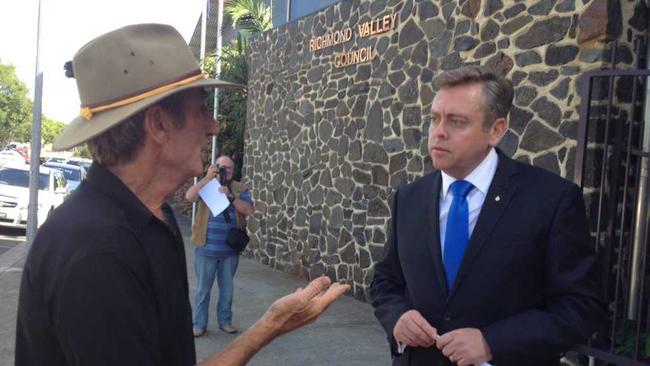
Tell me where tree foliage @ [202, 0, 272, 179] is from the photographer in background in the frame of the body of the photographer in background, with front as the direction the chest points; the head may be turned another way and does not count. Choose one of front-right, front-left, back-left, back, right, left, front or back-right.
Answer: back

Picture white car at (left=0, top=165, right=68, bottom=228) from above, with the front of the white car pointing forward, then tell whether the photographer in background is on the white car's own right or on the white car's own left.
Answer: on the white car's own left

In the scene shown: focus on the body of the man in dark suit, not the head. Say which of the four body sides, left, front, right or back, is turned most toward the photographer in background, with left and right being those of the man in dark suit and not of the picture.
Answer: right

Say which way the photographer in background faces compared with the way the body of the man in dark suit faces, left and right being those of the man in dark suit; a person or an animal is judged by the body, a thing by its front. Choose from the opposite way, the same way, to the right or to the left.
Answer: to the left

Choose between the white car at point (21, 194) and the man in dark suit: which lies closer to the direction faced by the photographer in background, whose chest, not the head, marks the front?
the man in dark suit

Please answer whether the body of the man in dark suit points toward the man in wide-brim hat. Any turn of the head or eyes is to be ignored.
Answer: yes

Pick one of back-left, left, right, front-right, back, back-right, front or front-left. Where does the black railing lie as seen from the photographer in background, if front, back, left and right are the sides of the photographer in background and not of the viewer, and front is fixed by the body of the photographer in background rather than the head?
front-left

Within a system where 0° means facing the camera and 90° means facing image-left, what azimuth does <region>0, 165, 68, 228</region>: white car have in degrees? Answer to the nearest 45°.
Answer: approximately 45°

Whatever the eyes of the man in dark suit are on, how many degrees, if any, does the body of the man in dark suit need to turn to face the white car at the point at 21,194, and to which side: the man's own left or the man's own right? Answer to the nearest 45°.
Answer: approximately 90° to the man's own right

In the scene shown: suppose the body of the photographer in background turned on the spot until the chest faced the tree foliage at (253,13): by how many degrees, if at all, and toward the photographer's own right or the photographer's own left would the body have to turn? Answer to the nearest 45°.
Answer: approximately 180°

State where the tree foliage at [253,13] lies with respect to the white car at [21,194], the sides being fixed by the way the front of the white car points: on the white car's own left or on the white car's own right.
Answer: on the white car's own left

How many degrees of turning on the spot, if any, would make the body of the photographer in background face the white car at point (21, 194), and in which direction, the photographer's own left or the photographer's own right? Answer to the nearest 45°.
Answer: approximately 135° to the photographer's own right
